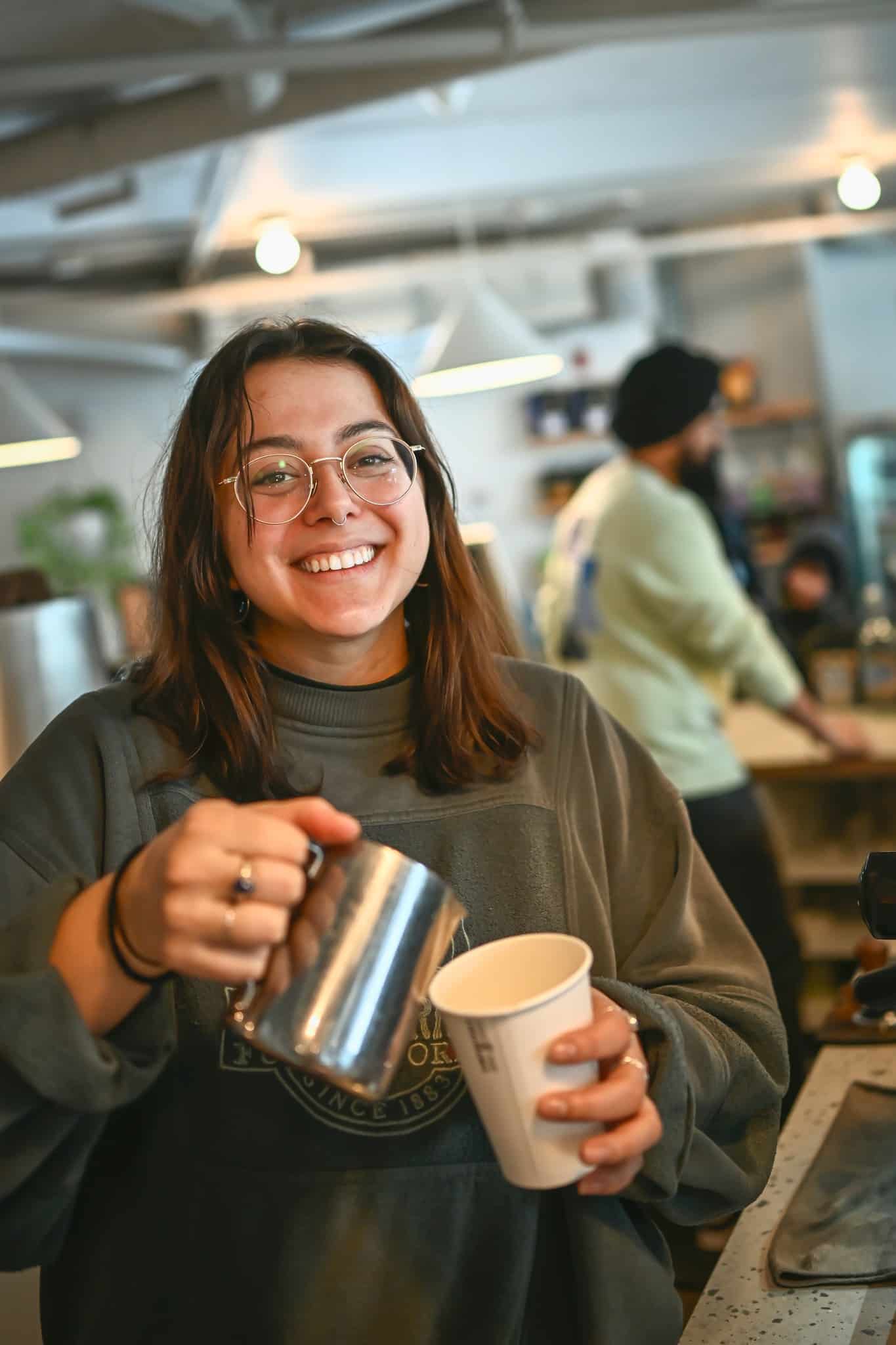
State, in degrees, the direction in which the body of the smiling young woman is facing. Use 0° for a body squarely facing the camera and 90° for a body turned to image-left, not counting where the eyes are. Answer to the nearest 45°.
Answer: approximately 0°

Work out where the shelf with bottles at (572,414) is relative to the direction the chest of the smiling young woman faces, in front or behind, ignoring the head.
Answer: behind

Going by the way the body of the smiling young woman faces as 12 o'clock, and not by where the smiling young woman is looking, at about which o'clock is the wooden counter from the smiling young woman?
The wooden counter is roughly at 7 o'clock from the smiling young woman.

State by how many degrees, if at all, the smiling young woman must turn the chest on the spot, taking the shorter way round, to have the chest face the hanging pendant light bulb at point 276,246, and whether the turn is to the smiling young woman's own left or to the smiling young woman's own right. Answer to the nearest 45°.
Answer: approximately 180°

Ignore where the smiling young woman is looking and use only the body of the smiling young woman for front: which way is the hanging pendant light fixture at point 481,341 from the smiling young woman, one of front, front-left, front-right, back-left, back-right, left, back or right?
back

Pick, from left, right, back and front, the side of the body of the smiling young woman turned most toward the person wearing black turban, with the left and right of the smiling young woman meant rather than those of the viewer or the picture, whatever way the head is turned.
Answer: back

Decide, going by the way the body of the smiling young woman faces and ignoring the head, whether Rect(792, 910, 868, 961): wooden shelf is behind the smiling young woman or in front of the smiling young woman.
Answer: behind

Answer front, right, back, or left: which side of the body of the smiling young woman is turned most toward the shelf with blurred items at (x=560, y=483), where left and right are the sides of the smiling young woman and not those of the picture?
back

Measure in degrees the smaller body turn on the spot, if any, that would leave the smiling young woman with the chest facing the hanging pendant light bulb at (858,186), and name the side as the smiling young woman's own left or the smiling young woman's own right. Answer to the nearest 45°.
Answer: approximately 135° to the smiling young woman's own left
